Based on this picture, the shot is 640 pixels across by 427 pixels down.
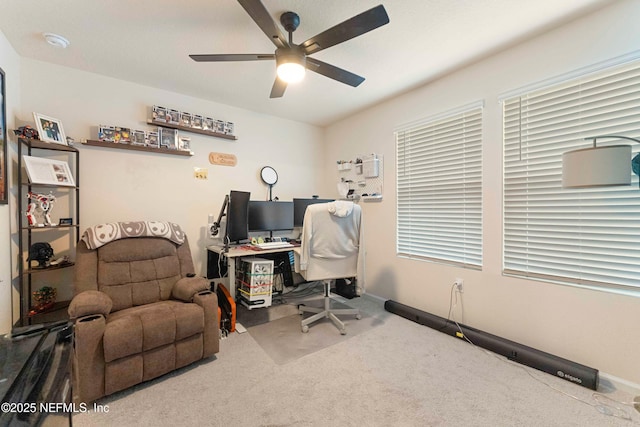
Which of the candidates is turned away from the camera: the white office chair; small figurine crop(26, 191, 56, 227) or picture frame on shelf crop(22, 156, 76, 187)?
the white office chair

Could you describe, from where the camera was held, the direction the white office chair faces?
facing away from the viewer

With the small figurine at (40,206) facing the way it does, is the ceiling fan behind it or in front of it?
in front

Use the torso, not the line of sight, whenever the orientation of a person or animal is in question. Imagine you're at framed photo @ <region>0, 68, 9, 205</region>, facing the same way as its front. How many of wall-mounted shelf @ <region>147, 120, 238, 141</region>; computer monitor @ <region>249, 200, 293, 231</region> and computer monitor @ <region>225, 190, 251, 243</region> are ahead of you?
3

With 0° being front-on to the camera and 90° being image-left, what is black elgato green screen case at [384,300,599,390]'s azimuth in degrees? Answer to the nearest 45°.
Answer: approximately 45°

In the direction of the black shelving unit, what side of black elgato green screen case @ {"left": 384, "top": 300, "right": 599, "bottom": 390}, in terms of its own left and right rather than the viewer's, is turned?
front

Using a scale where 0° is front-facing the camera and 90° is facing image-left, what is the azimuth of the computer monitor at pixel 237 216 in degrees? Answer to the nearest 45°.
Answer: approximately 315°

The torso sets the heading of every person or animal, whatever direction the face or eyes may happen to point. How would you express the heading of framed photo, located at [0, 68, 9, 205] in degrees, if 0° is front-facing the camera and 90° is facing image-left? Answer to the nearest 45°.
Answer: approximately 270°

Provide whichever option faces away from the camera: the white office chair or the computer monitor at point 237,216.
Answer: the white office chair

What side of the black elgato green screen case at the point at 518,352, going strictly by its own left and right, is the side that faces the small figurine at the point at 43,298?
front

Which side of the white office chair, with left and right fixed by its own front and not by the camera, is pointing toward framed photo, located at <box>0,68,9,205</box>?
left

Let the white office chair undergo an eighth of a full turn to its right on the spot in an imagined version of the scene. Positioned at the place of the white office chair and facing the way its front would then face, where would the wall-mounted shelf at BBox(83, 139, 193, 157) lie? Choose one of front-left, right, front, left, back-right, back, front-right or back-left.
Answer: back-left

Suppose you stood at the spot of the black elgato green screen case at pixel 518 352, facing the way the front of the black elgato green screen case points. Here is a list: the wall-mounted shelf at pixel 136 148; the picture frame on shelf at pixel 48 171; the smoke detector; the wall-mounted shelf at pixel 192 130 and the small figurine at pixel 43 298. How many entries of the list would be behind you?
0

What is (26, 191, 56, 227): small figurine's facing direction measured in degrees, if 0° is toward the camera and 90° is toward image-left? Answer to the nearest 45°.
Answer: approximately 315°

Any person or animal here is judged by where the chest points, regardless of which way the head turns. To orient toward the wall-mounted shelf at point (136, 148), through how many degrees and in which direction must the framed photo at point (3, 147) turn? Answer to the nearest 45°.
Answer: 0° — it already faces it
